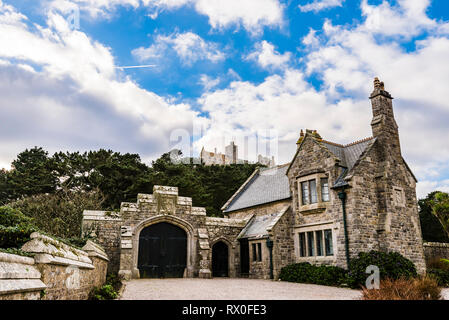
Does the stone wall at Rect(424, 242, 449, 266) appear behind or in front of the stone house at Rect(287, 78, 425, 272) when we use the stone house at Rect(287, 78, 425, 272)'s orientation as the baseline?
behind

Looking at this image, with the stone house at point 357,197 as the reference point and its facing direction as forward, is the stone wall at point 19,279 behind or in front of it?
in front

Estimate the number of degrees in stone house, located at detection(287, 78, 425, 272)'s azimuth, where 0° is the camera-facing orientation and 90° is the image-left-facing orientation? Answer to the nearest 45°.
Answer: approximately 45°

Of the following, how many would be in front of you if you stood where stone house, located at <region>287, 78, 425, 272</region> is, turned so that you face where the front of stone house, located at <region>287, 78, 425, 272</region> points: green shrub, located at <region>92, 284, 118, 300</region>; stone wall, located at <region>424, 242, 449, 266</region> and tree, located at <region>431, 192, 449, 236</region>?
1

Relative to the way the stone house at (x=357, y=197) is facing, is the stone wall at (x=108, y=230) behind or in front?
in front

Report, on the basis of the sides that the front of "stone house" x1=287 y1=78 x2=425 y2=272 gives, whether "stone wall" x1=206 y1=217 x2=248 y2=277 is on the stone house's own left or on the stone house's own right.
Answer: on the stone house's own right

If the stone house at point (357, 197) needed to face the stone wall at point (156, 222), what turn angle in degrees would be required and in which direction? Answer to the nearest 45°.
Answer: approximately 45° to its right

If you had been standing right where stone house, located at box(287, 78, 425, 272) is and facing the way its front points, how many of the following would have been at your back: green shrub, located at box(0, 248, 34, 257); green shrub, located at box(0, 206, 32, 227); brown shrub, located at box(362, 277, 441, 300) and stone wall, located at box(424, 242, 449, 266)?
1

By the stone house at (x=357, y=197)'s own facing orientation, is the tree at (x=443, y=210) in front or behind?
behind

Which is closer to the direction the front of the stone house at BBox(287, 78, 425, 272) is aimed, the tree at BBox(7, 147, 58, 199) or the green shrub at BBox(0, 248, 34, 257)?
the green shrub

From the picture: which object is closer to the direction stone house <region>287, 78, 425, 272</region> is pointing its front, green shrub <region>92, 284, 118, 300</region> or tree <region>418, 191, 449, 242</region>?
the green shrub

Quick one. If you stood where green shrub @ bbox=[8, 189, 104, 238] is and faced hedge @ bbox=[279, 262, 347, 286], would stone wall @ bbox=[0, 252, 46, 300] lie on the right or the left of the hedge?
right

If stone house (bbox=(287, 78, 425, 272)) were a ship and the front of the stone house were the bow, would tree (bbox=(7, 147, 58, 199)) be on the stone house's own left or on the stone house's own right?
on the stone house's own right

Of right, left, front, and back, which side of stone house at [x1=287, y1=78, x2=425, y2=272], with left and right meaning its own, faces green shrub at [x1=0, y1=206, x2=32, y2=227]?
front
